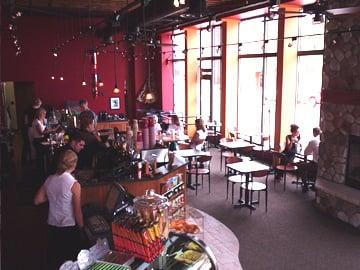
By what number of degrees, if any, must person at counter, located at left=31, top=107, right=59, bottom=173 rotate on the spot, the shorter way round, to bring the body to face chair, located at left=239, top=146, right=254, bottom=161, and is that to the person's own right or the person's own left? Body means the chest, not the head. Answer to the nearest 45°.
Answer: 0° — they already face it

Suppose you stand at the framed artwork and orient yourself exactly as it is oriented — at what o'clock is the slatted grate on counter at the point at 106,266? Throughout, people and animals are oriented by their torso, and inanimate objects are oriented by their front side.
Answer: The slatted grate on counter is roughly at 12 o'clock from the framed artwork.

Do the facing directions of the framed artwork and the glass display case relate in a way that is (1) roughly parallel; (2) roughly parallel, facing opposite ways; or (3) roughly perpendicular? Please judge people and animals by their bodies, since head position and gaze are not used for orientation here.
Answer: roughly perpendicular

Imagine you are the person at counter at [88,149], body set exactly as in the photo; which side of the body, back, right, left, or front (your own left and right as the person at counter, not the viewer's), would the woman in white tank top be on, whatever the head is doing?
right

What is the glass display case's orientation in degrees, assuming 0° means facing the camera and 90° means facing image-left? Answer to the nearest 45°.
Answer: approximately 270°

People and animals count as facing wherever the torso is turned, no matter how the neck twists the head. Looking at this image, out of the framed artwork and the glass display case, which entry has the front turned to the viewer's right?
the glass display case

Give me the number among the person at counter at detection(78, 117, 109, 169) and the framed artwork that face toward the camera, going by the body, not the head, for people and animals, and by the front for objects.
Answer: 1

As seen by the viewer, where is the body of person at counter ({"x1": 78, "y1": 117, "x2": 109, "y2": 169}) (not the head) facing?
to the viewer's right

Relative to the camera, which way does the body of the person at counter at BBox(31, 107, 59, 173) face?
to the viewer's right

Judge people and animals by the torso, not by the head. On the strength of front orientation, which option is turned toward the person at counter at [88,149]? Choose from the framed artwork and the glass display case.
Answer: the framed artwork
